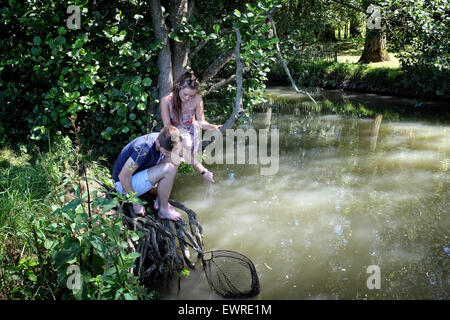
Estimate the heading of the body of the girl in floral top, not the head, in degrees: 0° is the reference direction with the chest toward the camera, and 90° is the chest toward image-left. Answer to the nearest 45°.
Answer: approximately 315°

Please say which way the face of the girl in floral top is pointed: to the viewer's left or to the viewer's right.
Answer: to the viewer's right

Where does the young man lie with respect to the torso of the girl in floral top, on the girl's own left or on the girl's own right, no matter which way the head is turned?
on the girl's own right

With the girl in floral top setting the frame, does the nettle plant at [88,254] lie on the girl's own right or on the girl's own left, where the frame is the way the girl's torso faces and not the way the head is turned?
on the girl's own right
